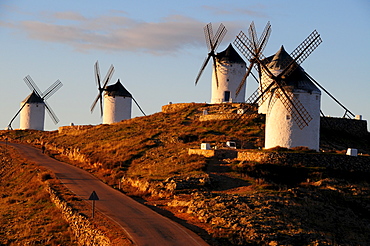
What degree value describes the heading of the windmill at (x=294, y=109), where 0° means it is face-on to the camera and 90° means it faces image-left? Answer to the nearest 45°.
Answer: approximately 45°

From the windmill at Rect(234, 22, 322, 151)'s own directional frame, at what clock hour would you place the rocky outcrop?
The rocky outcrop is roughly at 12 o'clock from the windmill.
